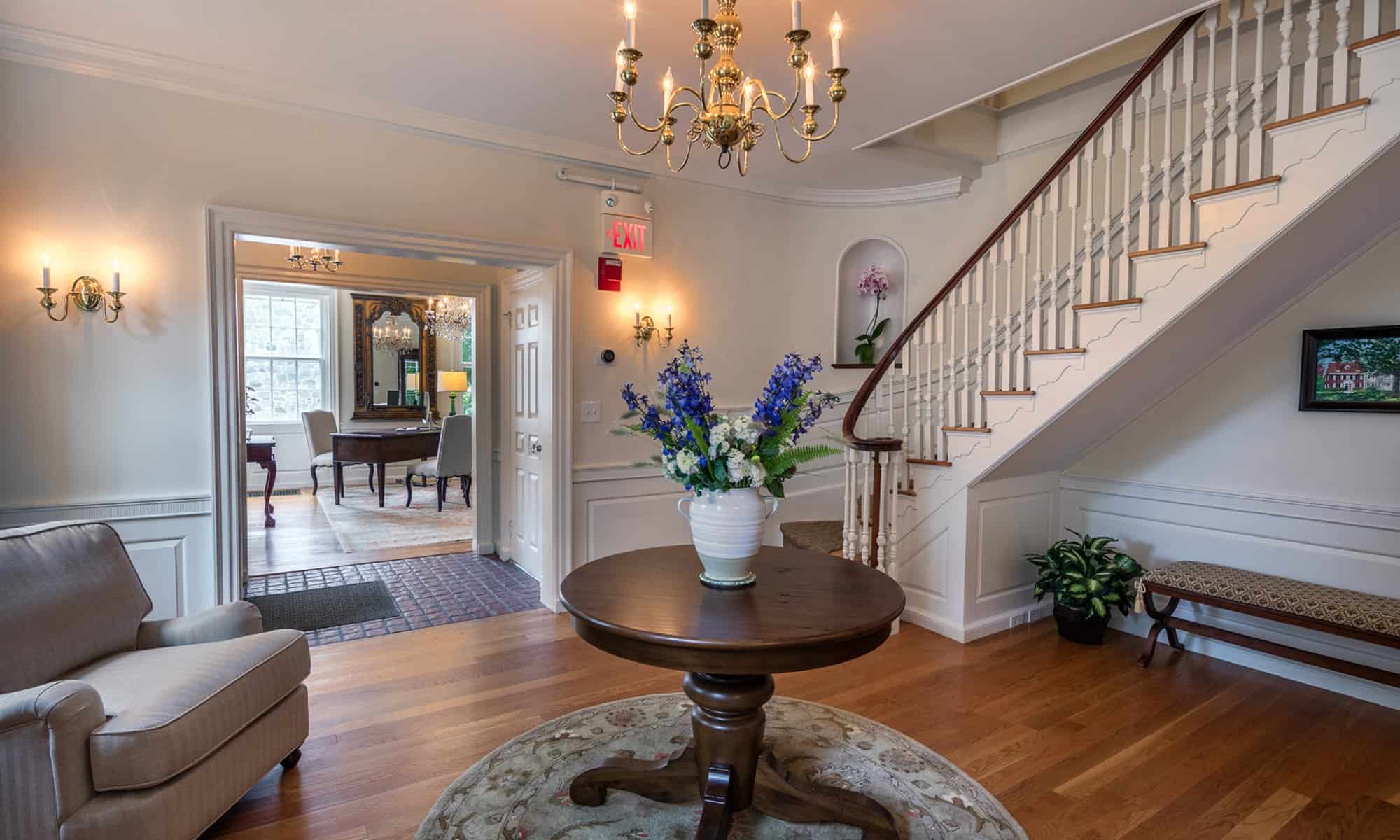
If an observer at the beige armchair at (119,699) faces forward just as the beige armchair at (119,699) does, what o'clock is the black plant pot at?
The black plant pot is roughly at 11 o'clock from the beige armchair.

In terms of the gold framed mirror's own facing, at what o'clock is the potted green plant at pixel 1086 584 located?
The potted green plant is roughly at 11 o'clock from the gold framed mirror.

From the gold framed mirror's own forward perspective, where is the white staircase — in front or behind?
in front

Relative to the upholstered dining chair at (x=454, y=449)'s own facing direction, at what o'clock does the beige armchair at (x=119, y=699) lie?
The beige armchair is roughly at 8 o'clock from the upholstered dining chair.

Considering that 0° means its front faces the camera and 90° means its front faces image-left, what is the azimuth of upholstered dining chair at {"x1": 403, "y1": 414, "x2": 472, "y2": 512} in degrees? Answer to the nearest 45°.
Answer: approximately 135°

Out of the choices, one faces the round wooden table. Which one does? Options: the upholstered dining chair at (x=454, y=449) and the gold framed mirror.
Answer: the gold framed mirror

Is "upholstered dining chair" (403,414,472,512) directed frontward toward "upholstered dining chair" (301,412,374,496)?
yes

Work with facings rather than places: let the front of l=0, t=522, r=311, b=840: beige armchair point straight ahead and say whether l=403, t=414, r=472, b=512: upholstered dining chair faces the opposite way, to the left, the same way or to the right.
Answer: the opposite way

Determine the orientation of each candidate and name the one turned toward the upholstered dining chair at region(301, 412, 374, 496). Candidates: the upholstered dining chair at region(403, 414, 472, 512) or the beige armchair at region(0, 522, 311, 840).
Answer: the upholstered dining chair at region(403, 414, 472, 512)

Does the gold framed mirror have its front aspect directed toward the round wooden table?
yes
